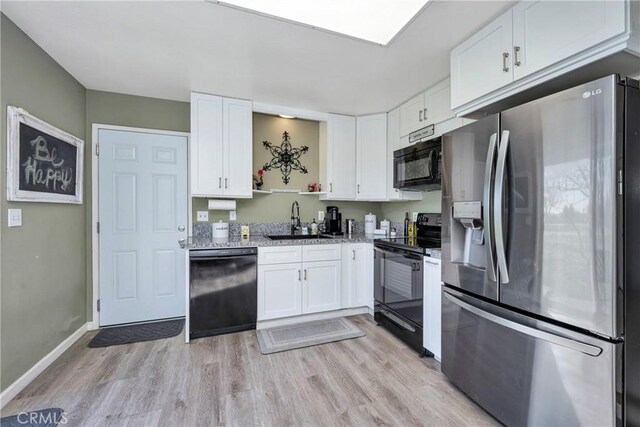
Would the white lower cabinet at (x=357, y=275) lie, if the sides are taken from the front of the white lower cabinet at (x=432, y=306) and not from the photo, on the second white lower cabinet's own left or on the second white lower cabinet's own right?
on the second white lower cabinet's own right

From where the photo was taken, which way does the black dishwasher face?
toward the camera

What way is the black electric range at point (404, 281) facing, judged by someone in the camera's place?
facing the viewer and to the left of the viewer

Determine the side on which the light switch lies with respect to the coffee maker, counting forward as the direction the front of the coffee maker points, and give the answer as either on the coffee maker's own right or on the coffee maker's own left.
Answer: on the coffee maker's own right

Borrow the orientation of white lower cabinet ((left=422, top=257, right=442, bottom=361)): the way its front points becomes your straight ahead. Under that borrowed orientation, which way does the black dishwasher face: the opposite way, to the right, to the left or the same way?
to the left

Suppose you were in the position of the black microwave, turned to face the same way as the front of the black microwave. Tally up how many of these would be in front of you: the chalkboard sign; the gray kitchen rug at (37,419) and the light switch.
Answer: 3

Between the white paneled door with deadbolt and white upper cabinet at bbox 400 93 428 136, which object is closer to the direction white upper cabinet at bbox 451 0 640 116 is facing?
the white paneled door with deadbolt

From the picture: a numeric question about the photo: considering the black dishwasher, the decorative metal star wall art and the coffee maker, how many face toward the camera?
3

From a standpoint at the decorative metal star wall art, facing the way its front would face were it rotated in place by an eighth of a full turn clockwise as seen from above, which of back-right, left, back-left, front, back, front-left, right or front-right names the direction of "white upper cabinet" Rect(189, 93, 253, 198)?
front

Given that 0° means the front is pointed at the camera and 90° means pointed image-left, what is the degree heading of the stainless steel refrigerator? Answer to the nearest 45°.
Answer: approximately 45°

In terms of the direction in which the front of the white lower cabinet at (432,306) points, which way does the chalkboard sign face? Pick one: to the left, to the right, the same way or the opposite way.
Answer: the opposite way

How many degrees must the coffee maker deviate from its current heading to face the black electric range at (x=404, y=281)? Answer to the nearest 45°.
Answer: approximately 45° to its left

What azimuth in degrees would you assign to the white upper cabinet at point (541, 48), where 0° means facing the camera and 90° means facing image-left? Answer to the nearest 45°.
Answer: approximately 45°

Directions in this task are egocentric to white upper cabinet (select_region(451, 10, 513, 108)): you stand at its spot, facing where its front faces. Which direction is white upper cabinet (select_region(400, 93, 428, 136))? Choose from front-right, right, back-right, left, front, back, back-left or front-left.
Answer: right
